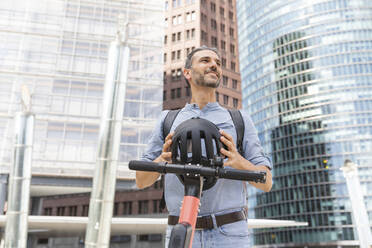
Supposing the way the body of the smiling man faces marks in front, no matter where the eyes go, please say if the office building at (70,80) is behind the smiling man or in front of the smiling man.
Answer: behind

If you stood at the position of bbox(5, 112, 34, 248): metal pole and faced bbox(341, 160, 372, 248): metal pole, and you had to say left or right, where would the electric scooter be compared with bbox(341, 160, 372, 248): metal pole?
right

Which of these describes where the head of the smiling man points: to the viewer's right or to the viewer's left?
to the viewer's right

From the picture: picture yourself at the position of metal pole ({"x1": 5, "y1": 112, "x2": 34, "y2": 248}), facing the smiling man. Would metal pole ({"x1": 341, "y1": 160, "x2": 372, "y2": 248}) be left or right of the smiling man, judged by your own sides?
left

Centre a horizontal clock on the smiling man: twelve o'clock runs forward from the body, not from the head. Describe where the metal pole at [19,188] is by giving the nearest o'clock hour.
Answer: The metal pole is roughly at 5 o'clock from the smiling man.

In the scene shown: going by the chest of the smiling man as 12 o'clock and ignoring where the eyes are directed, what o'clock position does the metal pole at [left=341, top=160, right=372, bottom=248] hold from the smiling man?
The metal pole is roughly at 7 o'clock from the smiling man.

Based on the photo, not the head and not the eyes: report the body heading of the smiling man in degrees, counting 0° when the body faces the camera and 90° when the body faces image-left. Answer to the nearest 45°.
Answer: approximately 0°

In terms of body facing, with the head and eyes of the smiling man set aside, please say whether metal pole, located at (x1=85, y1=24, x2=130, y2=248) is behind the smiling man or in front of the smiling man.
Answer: behind
